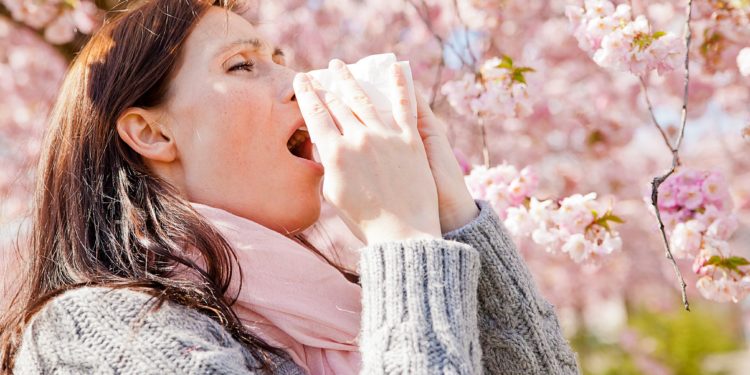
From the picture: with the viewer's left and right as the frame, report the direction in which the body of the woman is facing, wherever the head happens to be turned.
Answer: facing to the right of the viewer
